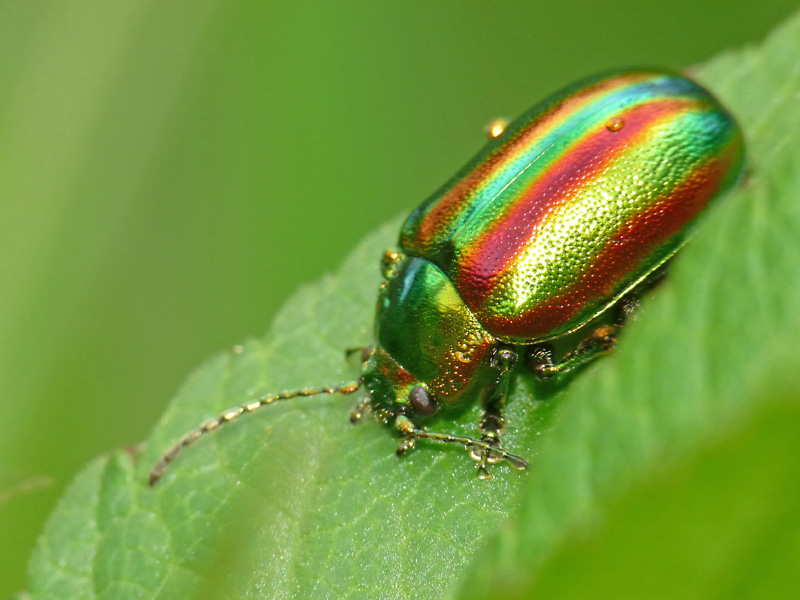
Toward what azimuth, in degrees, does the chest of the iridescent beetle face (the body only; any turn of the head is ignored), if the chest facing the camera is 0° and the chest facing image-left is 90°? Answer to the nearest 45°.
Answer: approximately 45°
